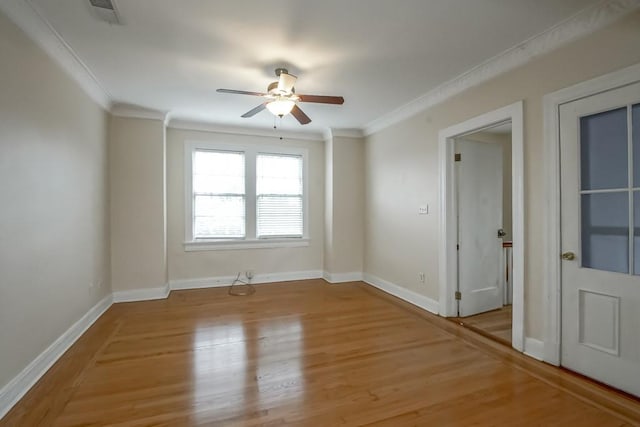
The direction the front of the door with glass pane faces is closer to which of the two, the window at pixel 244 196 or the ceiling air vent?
the ceiling air vent

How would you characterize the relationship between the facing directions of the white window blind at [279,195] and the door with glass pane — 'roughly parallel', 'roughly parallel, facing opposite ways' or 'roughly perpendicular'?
roughly perpendicular

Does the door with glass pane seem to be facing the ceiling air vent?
yes

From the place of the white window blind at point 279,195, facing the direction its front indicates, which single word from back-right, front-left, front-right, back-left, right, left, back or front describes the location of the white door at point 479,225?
front-left

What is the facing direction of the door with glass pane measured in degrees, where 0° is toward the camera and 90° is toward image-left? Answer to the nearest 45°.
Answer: approximately 45°

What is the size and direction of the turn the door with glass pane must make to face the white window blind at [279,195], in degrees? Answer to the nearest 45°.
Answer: approximately 45° to its right

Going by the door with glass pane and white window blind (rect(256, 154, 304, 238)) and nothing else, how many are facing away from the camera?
0

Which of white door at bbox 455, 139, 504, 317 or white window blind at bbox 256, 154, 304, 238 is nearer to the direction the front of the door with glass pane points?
the white window blind

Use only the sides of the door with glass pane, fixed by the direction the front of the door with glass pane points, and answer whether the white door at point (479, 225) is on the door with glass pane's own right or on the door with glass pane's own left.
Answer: on the door with glass pane's own right

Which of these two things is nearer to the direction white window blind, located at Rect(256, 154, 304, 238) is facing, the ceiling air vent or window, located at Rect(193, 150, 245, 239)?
the ceiling air vent

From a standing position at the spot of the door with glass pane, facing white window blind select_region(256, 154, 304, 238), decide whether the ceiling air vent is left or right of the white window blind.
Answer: left

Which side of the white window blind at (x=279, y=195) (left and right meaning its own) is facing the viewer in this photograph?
front

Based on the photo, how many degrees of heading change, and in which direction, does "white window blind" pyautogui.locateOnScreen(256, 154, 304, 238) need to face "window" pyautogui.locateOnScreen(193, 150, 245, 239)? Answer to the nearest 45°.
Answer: approximately 90° to its right

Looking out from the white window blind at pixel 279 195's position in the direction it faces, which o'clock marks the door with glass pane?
The door with glass pane is roughly at 11 o'clock from the white window blind.

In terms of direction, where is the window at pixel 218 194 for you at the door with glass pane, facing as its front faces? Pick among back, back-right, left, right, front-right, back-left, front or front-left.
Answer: front-right

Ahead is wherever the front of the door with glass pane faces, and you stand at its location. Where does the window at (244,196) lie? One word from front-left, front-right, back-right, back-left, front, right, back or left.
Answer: front-right
